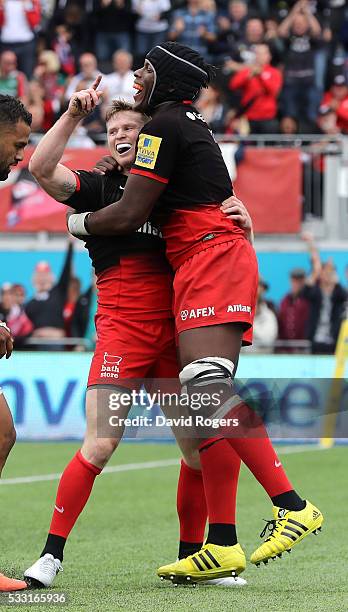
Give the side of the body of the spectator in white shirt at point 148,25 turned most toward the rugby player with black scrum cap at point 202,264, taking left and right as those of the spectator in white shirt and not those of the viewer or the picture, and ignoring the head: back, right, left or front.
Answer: front

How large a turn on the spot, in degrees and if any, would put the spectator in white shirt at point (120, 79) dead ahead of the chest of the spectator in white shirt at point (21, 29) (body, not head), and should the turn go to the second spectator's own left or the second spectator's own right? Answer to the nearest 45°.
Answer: approximately 45° to the second spectator's own left

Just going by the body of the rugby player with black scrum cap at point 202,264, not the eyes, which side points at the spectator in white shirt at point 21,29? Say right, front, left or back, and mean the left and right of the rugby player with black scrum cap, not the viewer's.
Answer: right

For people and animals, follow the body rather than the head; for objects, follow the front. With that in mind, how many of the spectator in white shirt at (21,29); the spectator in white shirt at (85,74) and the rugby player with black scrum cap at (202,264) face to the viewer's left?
1

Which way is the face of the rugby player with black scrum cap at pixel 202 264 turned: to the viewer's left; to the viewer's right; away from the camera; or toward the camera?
to the viewer's left

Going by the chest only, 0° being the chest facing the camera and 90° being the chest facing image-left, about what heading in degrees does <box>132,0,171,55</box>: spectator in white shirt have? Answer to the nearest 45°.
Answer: approximately 0°

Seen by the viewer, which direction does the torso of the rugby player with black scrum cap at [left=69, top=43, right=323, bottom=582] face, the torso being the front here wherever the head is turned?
to the viewer's left

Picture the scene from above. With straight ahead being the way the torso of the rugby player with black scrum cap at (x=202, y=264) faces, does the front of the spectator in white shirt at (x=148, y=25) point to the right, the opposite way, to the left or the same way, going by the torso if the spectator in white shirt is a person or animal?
to the left

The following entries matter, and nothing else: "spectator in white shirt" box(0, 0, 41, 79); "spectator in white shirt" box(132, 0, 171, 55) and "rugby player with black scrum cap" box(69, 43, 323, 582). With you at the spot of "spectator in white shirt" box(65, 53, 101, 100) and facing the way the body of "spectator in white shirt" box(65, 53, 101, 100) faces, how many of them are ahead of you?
1

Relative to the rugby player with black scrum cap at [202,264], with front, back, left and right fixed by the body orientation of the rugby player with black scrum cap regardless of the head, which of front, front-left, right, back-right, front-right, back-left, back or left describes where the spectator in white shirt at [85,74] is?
right
